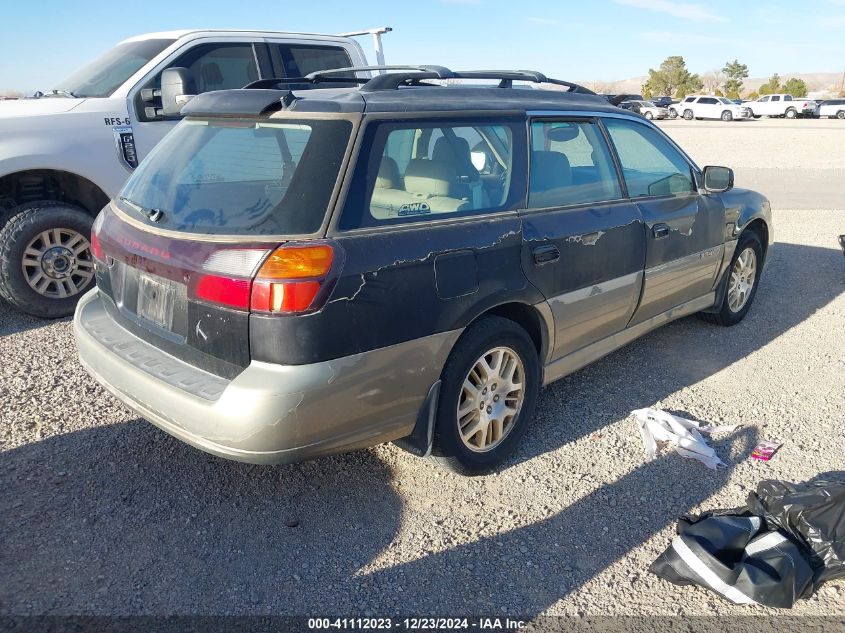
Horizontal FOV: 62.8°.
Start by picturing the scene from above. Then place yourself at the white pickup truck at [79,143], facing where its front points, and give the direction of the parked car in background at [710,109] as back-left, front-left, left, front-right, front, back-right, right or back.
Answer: back

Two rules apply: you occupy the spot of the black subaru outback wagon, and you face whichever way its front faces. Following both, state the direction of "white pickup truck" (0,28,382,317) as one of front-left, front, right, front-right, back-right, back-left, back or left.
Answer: left

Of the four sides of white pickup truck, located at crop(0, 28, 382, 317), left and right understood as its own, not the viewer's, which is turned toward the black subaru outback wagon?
left

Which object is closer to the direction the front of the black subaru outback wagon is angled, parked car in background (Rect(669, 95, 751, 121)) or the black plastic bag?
the parked car in background

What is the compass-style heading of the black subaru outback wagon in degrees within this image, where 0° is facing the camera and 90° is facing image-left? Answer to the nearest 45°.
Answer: approximately 225°

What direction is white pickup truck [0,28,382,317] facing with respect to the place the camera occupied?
facing the viewer and to the left of the viewer

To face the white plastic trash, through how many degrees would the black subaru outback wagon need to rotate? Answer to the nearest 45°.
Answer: approximately 45° to its right

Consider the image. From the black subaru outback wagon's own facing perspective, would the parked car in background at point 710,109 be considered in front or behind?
in front

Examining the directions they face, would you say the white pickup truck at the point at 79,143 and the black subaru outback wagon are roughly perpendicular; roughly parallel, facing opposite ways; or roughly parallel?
roughly parallel, facing opposite ways

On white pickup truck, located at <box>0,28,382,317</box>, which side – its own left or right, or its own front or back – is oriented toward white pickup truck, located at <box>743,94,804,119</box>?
back

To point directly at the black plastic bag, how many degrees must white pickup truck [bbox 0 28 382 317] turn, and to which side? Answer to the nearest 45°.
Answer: approximately 90° to its left
